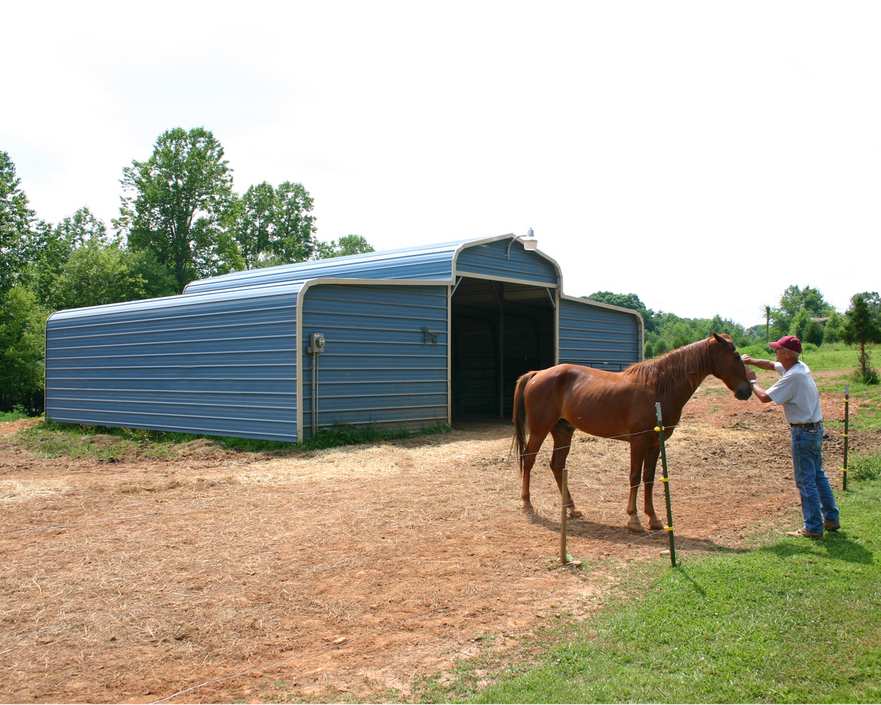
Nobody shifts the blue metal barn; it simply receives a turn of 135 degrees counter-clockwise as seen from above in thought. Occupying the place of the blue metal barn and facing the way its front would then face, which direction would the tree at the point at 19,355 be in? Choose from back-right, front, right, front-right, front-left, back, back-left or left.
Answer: front-left

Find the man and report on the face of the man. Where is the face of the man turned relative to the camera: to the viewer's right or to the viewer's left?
to the viewer's left

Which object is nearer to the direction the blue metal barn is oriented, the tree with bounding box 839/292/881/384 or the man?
the man

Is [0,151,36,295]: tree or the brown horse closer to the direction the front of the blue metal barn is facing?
the brown horse

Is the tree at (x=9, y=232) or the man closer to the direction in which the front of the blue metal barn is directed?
the man

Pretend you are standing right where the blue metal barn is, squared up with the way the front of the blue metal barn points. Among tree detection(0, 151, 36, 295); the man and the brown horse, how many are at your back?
1

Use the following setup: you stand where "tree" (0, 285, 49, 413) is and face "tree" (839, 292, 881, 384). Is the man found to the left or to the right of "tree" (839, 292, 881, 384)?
right

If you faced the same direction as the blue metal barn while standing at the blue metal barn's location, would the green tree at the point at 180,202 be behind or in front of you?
behind

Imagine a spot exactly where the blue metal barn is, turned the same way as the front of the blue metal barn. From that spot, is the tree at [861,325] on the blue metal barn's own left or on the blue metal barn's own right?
on the blue metal barn's own left

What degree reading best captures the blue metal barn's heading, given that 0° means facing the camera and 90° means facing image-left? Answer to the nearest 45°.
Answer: approximately 315°

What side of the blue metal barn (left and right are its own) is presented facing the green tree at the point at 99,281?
back
